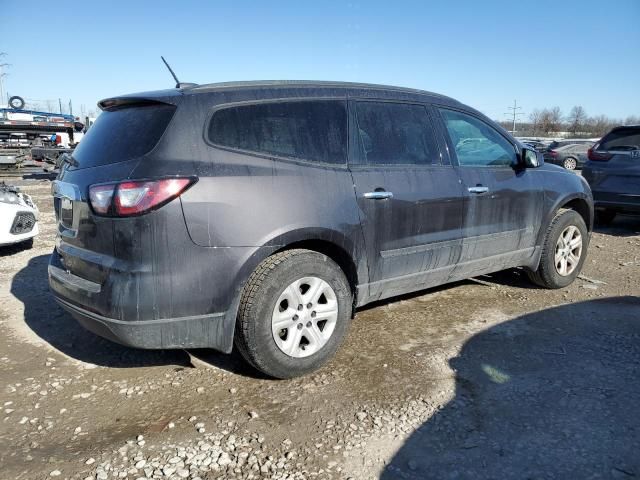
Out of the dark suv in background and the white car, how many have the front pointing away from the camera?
1

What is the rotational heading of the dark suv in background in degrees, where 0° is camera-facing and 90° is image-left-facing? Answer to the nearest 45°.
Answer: approximately 180°

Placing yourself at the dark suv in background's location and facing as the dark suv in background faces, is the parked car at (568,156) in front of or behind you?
in front

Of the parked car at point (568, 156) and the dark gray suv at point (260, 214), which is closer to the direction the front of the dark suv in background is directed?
the parked car

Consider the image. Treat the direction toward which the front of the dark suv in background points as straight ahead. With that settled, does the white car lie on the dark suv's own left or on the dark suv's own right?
on the dark suv's own left

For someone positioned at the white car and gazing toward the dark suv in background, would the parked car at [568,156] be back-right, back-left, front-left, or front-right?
front-left

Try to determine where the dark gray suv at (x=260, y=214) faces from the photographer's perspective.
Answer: facing away from the viewer and to the right of the viewer

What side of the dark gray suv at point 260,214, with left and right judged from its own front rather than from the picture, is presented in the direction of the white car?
left

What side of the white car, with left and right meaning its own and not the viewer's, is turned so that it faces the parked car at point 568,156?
left

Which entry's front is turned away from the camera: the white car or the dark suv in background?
the dark suv in background

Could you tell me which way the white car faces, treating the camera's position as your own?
facing the viewer and to the right of the viewer

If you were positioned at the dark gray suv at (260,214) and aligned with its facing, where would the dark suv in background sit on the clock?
The dark suv in background is roughly at 12 o'clock from the dark gray suv.
